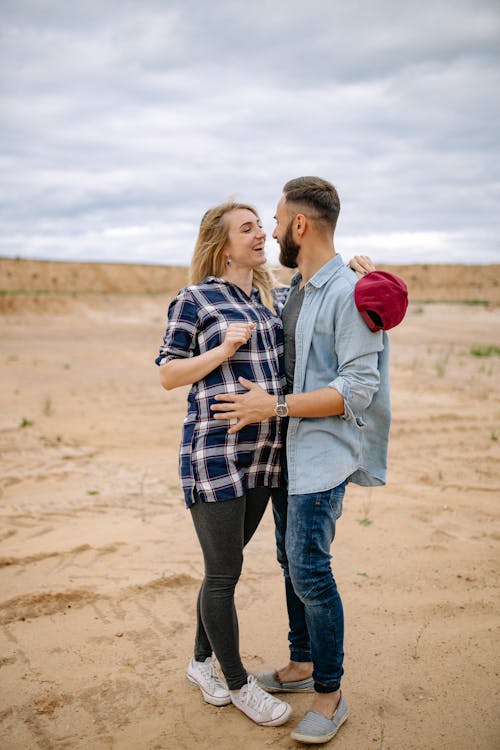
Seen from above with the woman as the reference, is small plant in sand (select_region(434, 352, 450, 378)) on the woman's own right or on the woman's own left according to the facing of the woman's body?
on the woman's own left

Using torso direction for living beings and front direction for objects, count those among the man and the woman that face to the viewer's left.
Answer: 1

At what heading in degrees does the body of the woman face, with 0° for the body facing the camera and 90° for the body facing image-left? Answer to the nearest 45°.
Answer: approximately 315°

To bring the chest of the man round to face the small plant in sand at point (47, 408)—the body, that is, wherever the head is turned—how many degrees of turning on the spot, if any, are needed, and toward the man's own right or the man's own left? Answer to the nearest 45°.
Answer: approximately 45° to the man's own right

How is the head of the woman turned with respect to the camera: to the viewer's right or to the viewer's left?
to the viewer's right

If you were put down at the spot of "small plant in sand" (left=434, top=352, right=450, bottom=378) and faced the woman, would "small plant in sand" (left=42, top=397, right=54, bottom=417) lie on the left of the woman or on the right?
right

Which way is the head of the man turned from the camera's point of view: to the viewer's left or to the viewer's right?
to the viewer's left

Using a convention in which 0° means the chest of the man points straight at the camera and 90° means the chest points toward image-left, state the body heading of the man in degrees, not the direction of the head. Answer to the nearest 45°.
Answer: approximately 90°
